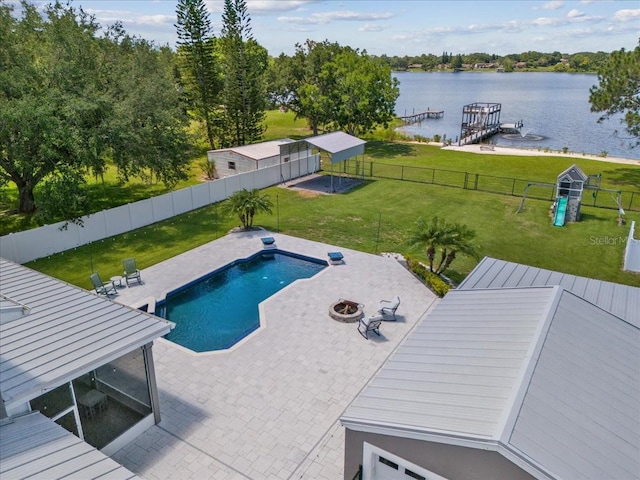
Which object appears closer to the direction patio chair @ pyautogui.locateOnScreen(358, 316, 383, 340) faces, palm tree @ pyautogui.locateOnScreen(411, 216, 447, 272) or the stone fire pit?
the stone fire pit

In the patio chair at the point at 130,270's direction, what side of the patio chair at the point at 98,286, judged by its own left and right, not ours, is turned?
left

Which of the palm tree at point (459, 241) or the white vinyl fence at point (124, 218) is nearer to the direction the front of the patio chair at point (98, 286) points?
the palm tree

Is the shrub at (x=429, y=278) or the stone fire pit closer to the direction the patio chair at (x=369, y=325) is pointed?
the stone fire pit

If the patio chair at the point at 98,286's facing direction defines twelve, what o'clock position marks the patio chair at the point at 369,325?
the patio chair at the point at 369,325 is roughly at 12 o'clock from the patio chair at the point at 98,286.

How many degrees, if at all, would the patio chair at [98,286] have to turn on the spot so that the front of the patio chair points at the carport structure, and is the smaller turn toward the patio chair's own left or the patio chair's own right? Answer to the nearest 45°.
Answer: approximately 90° to the patio chair's own left

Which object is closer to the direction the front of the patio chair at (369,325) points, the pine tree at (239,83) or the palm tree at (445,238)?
the pine tree

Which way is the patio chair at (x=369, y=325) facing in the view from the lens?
facing away from the viewer and to the left of the viewer

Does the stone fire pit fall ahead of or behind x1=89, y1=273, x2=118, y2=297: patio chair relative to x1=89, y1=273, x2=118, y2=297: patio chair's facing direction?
ahead

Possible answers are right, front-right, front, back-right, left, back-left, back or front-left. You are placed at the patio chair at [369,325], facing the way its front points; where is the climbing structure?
right

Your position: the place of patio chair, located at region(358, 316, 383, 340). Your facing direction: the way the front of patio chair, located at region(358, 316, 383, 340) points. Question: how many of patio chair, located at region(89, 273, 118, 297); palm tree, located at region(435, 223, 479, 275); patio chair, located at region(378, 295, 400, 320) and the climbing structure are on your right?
3

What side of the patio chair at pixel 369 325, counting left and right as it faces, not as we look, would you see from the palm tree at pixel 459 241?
right

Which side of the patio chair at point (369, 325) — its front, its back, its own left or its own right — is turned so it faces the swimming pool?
front

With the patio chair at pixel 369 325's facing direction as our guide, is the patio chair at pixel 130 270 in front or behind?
in front

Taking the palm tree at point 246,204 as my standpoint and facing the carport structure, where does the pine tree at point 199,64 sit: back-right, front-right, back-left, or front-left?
front-left

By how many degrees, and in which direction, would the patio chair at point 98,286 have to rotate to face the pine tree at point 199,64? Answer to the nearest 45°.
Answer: approximately 135° to its left
